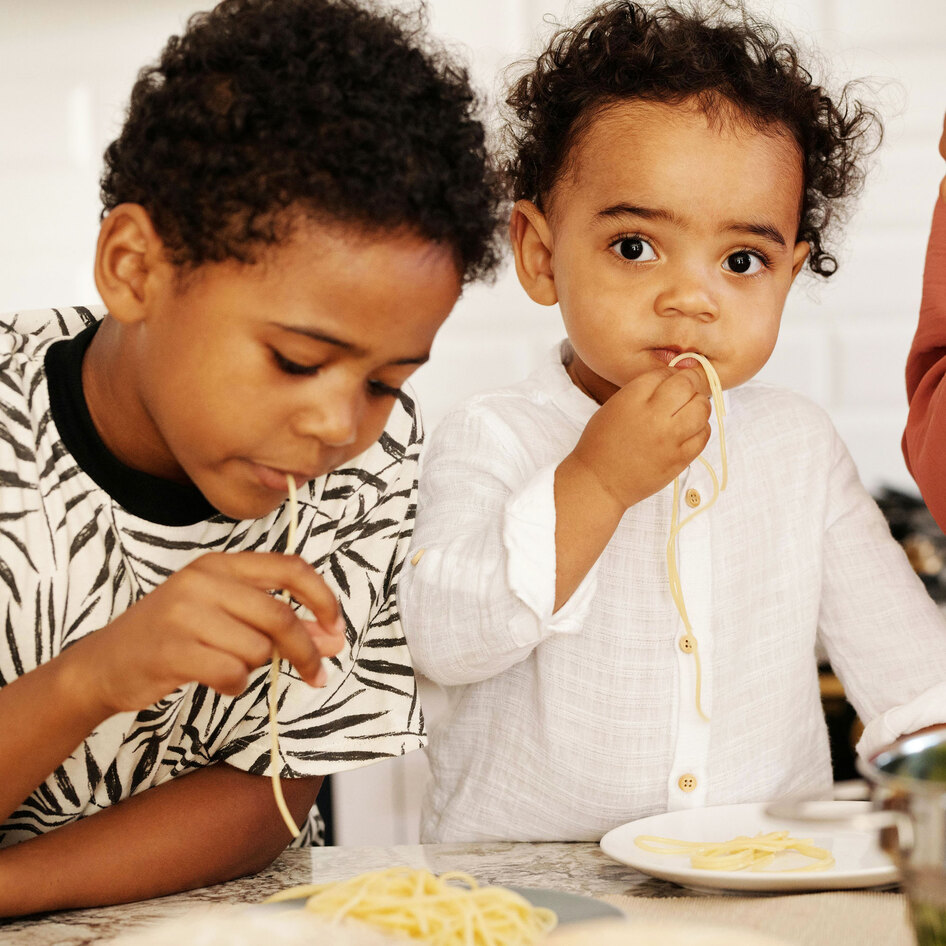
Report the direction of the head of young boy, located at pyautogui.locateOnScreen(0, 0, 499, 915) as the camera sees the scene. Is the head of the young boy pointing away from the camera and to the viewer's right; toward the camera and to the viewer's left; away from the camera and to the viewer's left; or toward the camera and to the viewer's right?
toward the camera and to the viewer's right

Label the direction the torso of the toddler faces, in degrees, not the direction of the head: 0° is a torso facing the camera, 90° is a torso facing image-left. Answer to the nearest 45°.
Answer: approximately 0°

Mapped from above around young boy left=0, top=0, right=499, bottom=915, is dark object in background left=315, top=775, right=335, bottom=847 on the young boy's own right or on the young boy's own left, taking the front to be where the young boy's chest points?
on the young boy's own left

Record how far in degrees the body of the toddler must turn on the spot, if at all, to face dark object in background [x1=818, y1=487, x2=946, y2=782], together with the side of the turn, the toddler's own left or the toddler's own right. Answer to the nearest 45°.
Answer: approximately 180°

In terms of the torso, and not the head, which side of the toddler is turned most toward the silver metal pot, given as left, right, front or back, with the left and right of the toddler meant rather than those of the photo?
front

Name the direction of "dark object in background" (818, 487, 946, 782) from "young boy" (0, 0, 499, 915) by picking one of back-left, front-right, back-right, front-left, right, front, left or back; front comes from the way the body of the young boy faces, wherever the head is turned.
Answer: left

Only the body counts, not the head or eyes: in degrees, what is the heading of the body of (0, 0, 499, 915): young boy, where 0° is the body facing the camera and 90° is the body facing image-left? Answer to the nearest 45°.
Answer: approximately 315°

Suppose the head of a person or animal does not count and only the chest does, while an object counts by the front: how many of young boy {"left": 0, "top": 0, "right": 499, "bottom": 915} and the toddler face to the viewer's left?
0

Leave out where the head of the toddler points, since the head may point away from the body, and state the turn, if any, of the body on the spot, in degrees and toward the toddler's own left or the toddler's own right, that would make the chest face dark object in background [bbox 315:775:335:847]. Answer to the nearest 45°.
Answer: approximately 135° to the toddler's own right
